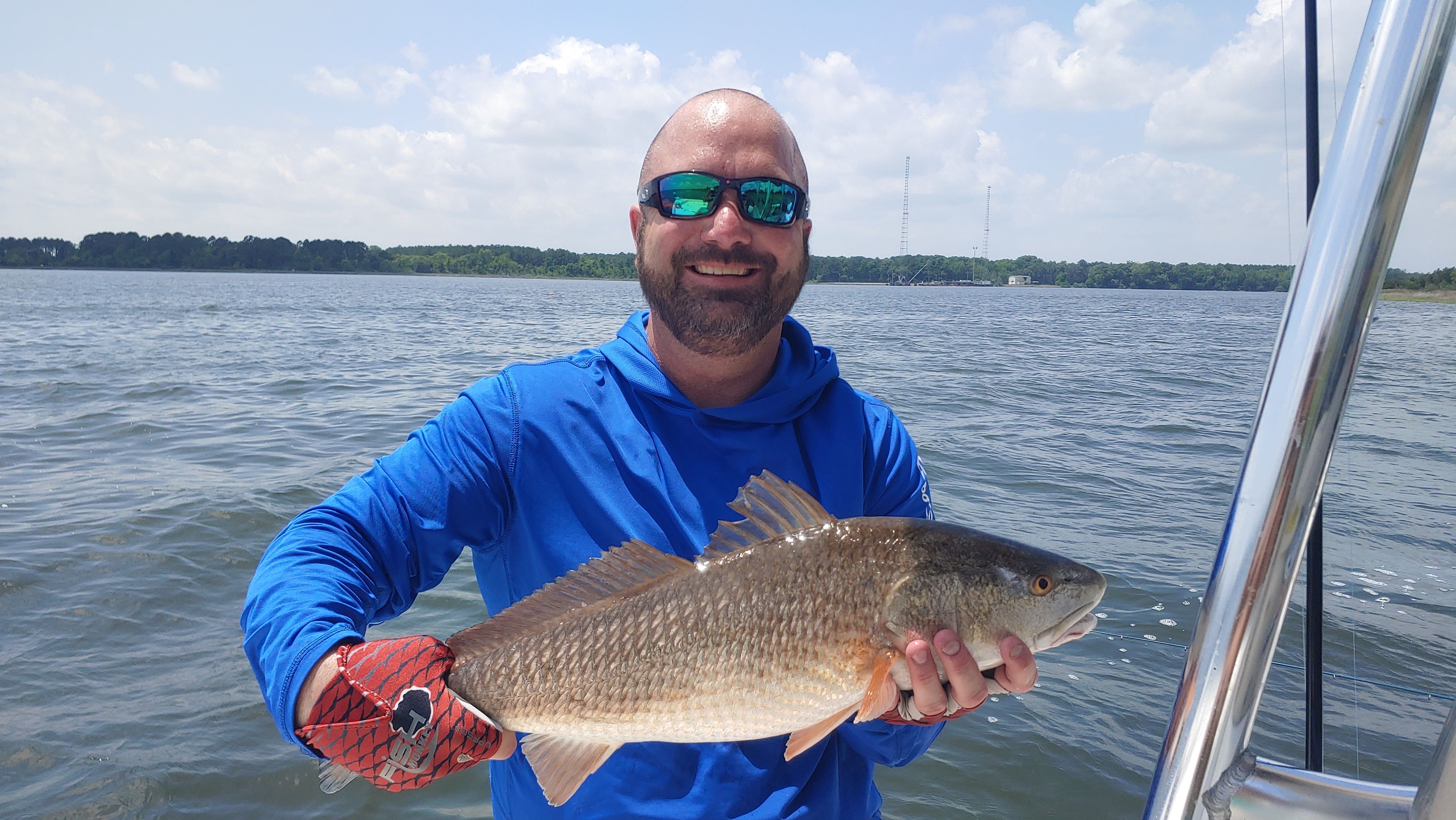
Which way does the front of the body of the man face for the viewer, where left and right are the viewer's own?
facing the viewer

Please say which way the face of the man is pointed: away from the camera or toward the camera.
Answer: toward the camera
